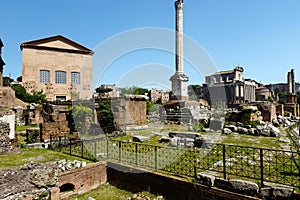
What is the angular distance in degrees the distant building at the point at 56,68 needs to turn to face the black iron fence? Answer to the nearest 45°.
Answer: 0° — it already faces it

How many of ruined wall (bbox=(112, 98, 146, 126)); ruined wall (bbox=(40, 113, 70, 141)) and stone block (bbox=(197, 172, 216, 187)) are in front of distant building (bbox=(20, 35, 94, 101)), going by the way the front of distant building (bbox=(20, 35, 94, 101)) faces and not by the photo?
3

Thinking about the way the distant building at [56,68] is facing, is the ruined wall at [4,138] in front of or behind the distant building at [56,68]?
in front

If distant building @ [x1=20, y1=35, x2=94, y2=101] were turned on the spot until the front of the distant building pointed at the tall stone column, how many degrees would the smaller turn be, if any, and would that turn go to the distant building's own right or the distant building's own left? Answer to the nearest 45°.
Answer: approximately 45° to the distant building's own left

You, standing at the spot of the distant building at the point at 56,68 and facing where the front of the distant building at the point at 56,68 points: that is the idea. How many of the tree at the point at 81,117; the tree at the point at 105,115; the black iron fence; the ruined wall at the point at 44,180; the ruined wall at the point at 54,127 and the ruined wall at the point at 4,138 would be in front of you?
6

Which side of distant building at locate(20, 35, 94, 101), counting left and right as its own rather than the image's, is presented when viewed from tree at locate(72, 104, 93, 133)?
front

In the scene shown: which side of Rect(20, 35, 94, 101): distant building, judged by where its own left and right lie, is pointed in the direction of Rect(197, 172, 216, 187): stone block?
front

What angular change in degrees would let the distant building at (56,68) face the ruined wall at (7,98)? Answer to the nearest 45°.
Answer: approximately 45° to its right

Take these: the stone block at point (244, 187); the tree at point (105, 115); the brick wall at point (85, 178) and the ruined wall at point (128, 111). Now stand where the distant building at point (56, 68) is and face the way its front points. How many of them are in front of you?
4

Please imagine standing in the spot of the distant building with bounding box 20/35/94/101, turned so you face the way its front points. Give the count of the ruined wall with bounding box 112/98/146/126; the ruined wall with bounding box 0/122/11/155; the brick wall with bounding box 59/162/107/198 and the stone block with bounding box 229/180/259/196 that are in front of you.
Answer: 4

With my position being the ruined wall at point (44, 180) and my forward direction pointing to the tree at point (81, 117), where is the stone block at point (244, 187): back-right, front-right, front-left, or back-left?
back-right

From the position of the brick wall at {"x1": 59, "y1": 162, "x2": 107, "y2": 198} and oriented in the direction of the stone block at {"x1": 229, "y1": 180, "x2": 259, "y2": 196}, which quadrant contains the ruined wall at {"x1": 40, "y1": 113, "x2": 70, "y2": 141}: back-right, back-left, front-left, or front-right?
back-left

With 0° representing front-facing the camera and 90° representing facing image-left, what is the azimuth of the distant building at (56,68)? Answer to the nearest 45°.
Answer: approximately 0°
